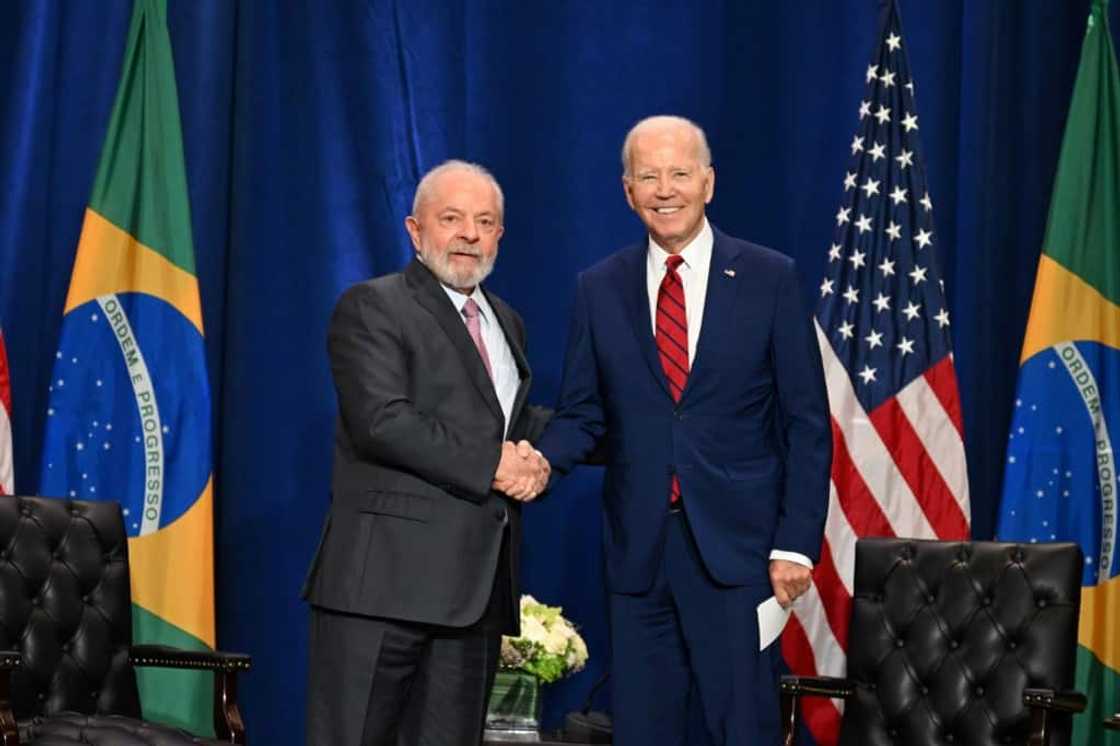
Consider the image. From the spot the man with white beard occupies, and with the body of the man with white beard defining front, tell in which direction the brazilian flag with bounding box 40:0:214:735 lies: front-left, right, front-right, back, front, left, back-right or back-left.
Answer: back

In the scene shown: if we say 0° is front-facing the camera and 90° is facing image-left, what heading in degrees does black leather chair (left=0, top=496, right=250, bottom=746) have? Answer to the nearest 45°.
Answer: approximately 315°

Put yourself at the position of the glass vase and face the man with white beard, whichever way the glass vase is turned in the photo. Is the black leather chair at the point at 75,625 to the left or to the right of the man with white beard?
right

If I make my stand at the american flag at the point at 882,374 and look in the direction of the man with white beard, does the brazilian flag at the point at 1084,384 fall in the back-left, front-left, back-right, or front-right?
back-left

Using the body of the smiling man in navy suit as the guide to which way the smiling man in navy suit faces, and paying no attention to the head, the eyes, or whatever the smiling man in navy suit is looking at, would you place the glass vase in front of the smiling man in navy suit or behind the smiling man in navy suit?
behind

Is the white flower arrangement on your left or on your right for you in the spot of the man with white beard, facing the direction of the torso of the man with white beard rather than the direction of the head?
on your left

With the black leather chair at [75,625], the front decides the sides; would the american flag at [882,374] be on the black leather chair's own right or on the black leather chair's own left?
on the black leather chair's own left

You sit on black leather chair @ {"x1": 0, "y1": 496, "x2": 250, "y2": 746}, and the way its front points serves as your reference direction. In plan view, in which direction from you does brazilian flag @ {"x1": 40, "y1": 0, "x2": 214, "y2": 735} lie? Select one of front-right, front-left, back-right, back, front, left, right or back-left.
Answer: back-left
